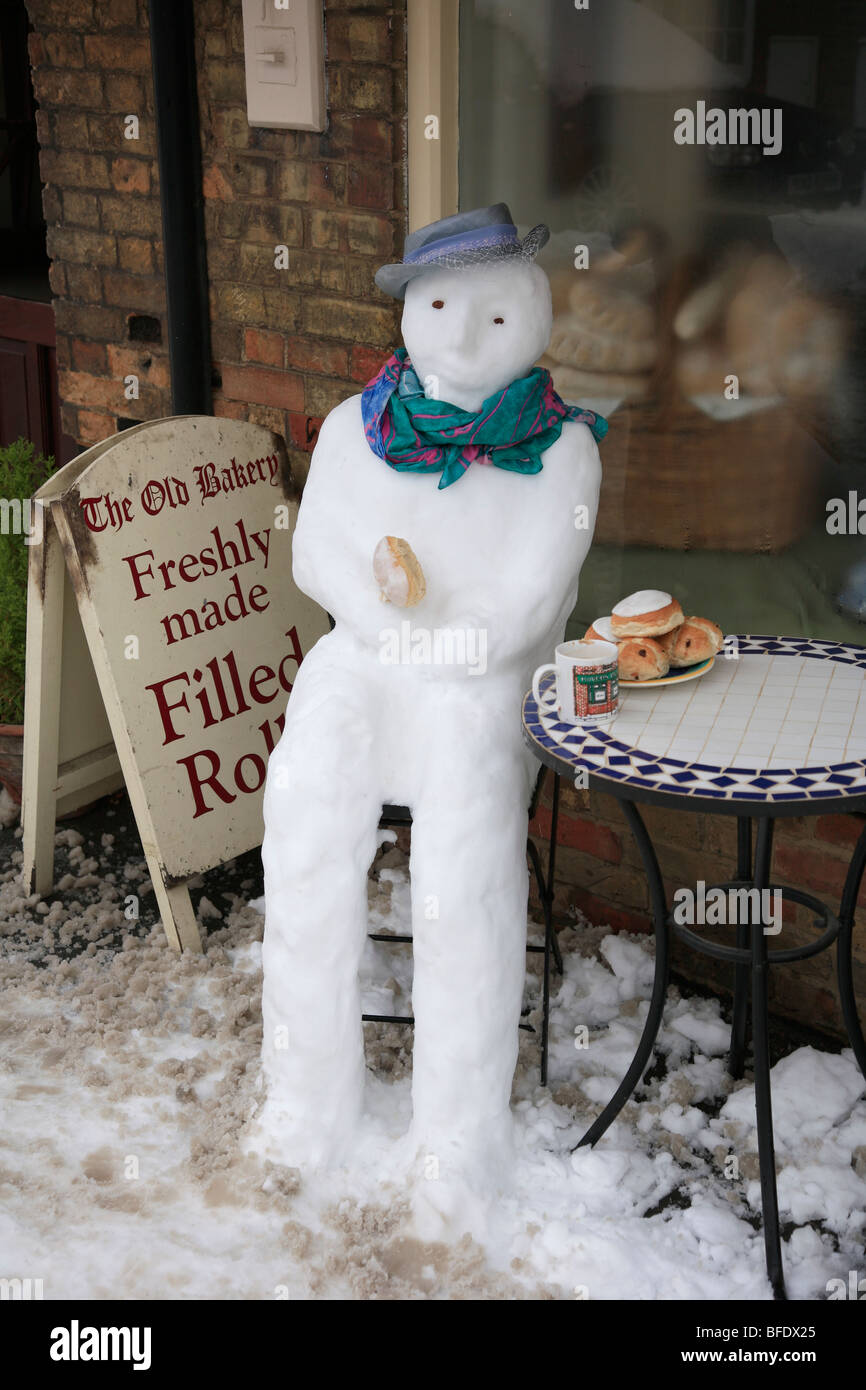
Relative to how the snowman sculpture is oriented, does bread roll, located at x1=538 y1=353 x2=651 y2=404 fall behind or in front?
behind

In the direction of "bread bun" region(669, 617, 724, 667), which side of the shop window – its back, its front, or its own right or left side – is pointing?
front

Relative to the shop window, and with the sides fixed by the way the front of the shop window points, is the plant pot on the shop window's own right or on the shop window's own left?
on the shop window's own right

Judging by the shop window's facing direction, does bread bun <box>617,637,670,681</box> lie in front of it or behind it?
in front

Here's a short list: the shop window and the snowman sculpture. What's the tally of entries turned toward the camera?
2

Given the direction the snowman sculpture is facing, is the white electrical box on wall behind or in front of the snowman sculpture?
behind

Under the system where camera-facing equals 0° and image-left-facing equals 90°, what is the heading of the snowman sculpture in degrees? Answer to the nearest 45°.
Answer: approximately 0°

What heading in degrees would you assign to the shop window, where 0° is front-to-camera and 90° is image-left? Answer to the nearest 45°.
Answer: approximately 0°
